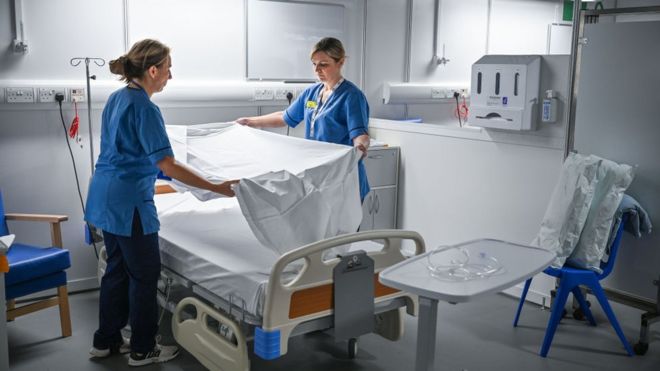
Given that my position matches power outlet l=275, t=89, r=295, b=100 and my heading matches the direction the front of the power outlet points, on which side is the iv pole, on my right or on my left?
on my right

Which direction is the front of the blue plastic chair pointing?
to the viewer's left

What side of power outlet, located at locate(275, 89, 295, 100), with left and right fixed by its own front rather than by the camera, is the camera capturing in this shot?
front

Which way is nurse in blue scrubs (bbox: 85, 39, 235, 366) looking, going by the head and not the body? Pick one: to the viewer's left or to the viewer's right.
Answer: to the viewer's right

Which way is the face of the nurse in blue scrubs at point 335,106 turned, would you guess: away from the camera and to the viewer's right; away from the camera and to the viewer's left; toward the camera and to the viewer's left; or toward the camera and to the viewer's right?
toward the camera and to the viewer's left

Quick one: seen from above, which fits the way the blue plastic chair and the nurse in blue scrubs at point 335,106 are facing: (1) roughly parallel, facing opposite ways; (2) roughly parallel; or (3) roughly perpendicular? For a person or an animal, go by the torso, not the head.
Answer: roughly perpendicular

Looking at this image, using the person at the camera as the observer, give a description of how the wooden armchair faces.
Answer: facing the viewer and to the right of the viewer

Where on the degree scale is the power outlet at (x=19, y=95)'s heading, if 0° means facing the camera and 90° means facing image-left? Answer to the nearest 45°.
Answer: approximately 0°

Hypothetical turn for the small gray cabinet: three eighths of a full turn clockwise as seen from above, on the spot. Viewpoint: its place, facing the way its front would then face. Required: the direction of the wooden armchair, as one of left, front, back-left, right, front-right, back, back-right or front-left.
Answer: left

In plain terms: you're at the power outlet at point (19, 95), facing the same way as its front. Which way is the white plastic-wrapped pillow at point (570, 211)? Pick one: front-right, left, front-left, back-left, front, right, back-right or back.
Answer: front-left

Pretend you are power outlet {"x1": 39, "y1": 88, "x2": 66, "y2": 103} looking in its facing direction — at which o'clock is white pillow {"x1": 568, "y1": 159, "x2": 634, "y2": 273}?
The white pillow is roughly at 10 o'clock from the power outlet.

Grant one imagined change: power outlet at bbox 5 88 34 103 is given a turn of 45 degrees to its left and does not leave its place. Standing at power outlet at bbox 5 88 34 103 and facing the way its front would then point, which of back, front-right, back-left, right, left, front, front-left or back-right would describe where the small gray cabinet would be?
front-left

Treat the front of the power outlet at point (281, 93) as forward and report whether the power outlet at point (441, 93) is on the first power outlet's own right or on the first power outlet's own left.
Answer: on the first power outlet's own left

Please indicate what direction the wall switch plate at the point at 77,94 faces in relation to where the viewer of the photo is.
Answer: facing the viewer

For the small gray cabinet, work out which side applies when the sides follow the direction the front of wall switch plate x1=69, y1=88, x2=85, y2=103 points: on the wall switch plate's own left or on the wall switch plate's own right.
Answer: on the wall switch plate's own left

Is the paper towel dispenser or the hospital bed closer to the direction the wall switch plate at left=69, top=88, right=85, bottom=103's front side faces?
the hospital bed

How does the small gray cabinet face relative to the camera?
toward the camera
